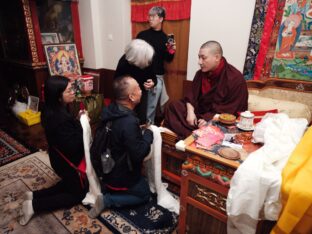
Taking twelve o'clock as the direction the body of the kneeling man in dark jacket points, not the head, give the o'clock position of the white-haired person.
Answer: The white-haired person is roughly at 11 o'clock from the kneeling man in dark jacket.

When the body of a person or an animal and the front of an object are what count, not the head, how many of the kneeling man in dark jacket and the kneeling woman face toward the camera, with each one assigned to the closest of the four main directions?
0

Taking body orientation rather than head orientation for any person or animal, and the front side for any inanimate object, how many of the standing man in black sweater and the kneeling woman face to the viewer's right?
1

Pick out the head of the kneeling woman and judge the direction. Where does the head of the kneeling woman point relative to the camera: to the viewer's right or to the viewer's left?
to the viewer's right

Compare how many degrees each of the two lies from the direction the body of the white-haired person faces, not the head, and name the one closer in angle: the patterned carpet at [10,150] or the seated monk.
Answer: the seated monk

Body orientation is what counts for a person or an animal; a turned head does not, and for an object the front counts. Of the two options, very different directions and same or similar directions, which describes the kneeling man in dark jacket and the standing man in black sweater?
very different directions

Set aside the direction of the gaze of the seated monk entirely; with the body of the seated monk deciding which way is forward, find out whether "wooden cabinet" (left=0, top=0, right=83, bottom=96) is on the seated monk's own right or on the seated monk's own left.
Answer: on the seated monk's own right

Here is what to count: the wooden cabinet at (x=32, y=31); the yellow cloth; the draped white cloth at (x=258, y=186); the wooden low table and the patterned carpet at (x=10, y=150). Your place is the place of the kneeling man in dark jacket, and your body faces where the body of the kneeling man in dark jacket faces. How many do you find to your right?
3

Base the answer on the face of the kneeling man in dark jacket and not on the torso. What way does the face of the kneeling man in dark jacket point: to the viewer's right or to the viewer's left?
to the viewer's right

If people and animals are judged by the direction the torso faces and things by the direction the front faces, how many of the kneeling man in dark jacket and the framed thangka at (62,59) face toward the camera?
1

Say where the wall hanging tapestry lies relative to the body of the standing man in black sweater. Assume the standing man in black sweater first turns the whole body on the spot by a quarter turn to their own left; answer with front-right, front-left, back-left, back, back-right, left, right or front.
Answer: front

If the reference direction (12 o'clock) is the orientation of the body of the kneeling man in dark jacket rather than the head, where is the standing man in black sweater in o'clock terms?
The standing man in black sweater is roughly at 11 o'clock from the kneeling man in dark jacket.

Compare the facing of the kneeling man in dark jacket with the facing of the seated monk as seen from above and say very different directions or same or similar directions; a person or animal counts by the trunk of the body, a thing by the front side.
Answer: very different directions

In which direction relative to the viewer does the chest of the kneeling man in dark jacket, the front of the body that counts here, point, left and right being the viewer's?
facing away from the viewer and to the right of the viewer

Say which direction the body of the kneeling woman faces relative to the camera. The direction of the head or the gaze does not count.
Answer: to the viewer's right

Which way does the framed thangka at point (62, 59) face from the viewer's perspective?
toward the camera

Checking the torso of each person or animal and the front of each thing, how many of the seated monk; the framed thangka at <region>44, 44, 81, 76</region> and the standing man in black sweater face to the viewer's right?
0
